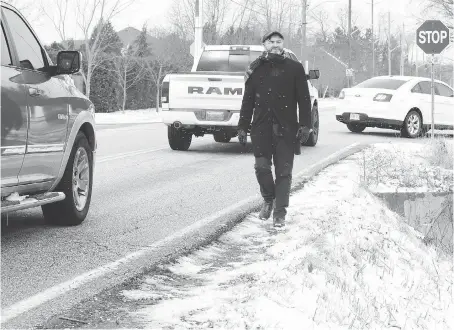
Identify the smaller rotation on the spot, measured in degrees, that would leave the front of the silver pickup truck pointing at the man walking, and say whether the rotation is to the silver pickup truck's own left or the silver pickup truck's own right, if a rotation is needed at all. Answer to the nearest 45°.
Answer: approximately 45° to the silver pickup truck's own right

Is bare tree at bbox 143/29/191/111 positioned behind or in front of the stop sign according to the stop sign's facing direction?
behind

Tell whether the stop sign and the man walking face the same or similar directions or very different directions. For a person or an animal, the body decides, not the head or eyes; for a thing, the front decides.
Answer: same or similar directions

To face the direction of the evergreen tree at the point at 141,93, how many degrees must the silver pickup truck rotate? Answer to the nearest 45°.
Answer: approximately 45° to its left

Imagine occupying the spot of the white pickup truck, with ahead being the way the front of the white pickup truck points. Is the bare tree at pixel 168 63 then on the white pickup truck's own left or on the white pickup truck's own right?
on the white pickup truck's own left

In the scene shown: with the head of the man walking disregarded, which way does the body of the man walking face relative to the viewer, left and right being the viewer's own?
facing the viewer

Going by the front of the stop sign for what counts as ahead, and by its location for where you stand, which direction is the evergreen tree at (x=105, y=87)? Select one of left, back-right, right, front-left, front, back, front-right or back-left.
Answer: back-right

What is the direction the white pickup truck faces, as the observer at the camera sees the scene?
facing away from the viewer and to the right of the viewer

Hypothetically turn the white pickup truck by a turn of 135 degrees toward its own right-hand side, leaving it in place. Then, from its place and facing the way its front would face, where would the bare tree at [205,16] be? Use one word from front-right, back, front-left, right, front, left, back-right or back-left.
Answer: back

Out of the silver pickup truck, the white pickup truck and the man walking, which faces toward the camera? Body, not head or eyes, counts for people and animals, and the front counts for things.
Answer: the man walking

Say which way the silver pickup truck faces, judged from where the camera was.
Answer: facing away from the viewer and to the right of the viewer

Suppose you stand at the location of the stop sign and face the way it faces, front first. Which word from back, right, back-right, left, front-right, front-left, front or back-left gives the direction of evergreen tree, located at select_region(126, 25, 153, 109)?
back-right

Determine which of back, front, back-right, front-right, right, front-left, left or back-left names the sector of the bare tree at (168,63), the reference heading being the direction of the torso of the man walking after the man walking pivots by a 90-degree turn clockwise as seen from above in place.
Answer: right

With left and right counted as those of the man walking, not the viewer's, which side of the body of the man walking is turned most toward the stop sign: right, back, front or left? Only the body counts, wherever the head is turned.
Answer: back

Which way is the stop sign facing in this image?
toward the camera

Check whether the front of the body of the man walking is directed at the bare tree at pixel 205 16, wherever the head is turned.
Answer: no

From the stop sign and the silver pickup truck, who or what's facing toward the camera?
the stop sign

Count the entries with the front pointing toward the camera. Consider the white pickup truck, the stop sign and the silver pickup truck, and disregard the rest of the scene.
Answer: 1

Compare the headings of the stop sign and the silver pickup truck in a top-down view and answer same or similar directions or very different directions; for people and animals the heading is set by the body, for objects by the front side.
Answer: very different directions

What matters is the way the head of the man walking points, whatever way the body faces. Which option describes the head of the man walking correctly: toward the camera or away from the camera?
toward the camera
